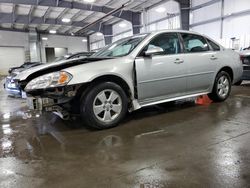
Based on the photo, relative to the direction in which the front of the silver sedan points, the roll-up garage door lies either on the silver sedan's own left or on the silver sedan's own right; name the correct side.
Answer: on the silver sedan's own right

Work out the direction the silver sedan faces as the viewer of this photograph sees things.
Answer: facing the viewer and to the left of the viewer

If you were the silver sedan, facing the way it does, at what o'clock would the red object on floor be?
The red object on floor is roughly at 6 o'clock from the silver sedan.
